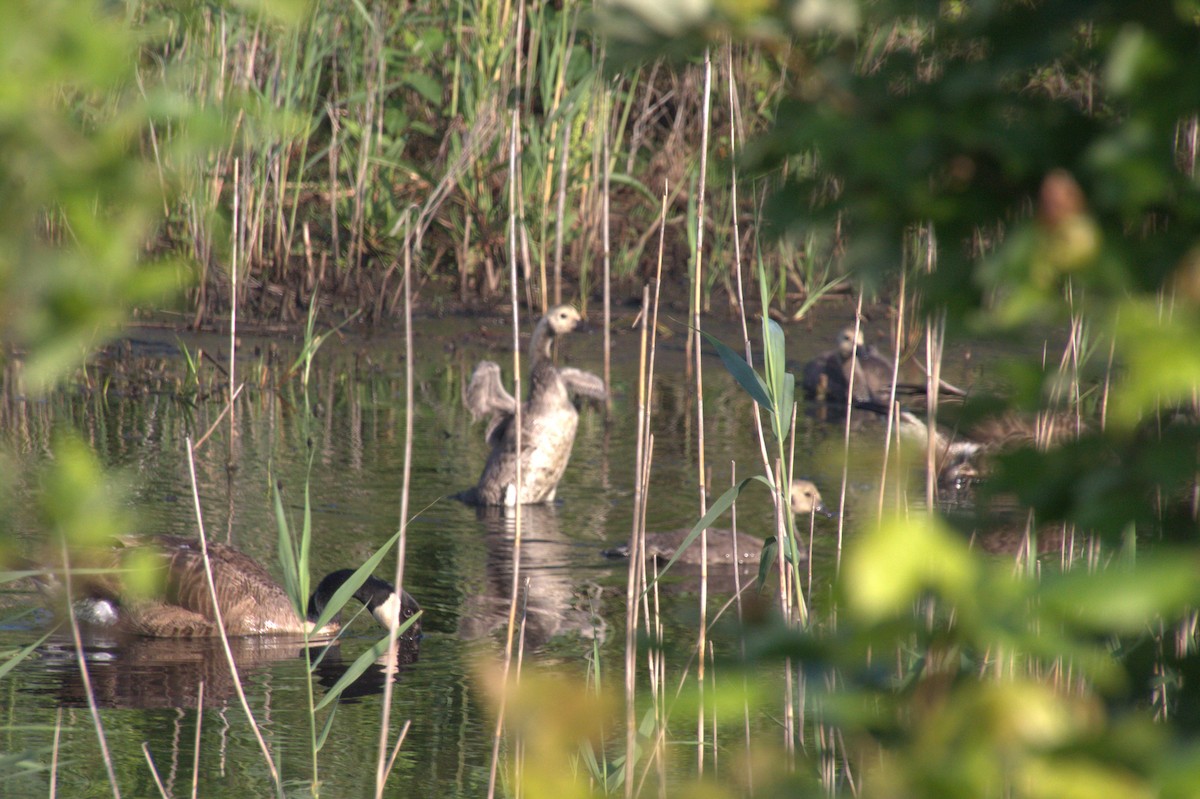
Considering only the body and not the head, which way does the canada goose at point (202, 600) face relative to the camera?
to the viewer's right

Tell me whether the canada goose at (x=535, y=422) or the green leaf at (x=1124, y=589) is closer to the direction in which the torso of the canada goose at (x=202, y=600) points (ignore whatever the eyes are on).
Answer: the canada goose

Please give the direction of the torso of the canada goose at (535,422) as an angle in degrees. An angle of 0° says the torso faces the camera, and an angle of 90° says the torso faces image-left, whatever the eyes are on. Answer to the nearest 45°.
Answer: approximately 315°

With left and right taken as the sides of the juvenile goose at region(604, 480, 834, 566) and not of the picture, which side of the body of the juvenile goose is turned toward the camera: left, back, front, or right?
right

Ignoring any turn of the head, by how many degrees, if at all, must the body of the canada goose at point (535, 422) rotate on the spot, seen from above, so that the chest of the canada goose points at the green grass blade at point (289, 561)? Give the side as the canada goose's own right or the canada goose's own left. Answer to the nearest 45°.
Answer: approximately 45° to the canada goose's own right

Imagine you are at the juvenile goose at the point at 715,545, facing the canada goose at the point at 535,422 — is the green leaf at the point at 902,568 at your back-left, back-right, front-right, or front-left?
back-left

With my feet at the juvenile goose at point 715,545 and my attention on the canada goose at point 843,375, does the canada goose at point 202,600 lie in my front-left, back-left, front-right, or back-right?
back-left

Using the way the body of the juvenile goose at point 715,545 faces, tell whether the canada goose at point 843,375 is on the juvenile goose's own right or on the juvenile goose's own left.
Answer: on the juvenile goose's own left

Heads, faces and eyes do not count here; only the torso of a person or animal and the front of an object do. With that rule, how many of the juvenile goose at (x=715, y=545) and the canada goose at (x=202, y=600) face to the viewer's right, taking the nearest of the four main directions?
2

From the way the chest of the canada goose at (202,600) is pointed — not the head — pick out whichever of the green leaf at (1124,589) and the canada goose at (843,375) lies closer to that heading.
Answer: the canada goose

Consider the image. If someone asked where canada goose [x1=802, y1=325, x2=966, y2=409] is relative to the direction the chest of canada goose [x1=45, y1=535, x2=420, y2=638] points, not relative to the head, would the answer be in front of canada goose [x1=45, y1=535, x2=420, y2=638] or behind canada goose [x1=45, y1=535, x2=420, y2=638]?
in front

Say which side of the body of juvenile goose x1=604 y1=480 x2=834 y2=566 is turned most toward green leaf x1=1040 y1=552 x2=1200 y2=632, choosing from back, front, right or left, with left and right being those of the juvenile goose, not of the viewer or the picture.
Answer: right

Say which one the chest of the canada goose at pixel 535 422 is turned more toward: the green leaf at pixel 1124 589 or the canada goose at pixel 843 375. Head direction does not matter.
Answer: the green leaf

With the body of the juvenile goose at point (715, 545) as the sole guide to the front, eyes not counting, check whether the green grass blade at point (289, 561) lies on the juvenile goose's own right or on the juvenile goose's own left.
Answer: on the juvenile goose's own right
